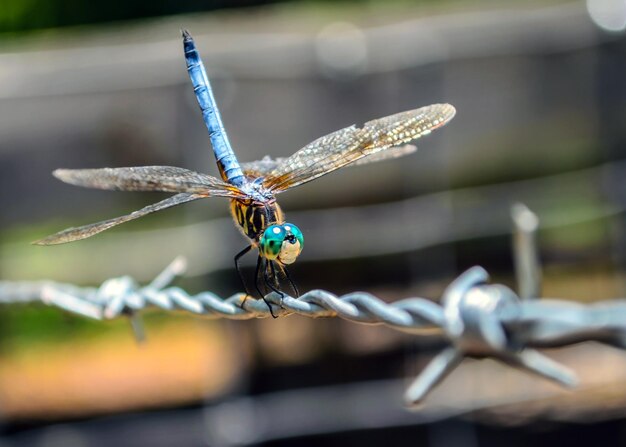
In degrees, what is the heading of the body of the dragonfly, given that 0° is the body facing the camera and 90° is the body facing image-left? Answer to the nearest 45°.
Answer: approximately 315°
